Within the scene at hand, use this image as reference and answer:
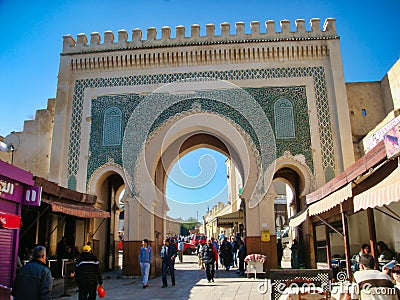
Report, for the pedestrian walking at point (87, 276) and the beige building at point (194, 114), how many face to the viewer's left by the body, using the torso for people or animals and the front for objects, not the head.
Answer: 0

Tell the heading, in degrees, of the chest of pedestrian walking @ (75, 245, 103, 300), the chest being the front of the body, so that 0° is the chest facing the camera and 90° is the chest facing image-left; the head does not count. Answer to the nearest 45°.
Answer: approximately 180°

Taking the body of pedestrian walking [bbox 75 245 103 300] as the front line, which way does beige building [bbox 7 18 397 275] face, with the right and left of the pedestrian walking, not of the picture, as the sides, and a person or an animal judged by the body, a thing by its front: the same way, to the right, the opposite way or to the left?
the opposite way

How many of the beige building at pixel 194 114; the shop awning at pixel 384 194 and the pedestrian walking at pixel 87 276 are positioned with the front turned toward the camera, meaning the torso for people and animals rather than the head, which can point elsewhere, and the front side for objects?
1

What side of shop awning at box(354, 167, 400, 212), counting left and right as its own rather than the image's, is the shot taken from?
left

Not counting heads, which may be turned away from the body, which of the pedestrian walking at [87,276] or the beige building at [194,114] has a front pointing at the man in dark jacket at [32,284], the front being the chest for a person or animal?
the beige building

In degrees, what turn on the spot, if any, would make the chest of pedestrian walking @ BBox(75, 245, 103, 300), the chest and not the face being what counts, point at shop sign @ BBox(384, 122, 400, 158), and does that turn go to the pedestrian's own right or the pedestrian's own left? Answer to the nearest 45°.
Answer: approximately 135° to the pedestrian's own right

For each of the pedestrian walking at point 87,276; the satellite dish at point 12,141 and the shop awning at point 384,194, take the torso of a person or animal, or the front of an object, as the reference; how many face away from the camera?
1

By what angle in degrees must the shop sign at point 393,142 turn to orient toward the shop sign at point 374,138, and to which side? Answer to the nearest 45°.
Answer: approximately 135° to its right

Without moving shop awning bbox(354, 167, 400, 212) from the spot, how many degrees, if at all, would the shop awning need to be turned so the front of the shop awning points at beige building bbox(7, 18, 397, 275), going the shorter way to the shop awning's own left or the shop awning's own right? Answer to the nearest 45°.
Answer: approximately 45° to the shop awning's own right

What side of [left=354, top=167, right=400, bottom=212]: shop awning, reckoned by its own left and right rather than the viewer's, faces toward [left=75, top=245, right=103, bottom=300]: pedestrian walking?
front

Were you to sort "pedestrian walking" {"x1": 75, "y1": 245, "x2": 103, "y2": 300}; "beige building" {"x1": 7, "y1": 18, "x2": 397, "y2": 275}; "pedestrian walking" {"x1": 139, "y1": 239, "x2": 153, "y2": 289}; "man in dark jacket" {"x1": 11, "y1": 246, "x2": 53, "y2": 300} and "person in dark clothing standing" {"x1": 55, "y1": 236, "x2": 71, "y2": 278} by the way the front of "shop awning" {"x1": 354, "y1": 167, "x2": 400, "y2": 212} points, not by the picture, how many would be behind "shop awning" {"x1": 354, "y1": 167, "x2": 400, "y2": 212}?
0

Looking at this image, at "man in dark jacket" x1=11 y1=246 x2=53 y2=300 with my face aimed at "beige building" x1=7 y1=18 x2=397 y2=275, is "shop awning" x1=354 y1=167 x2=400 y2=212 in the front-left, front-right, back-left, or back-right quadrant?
front-right

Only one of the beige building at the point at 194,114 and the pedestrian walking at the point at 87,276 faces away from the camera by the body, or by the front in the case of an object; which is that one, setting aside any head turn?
the pedestrian walking

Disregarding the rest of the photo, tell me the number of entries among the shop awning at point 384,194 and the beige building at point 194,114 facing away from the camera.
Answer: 0

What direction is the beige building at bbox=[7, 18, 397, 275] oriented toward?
toward the camera

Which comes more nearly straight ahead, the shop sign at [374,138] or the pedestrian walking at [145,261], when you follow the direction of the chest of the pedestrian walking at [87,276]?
the pedestrian walking
